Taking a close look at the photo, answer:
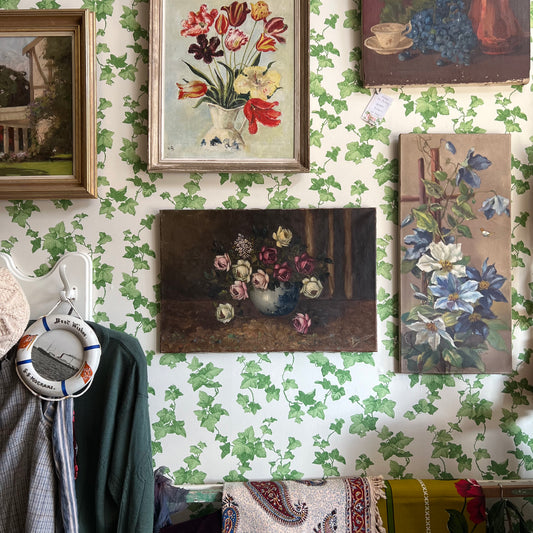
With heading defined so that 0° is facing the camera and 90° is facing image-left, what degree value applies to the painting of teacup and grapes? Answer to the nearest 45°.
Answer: approximately 0°

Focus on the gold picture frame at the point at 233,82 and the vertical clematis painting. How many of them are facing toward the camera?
2

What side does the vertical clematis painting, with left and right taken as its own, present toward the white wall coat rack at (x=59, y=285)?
right

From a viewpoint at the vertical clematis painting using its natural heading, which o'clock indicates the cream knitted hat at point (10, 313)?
The cream knitted hat is roughly at 2 o'clock from the vertical clematis painting.

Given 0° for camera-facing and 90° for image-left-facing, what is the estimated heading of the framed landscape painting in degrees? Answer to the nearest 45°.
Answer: approximately 0°
